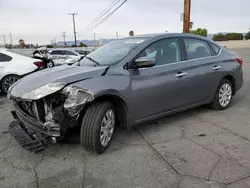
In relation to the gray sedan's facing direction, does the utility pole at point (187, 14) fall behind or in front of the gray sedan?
behind

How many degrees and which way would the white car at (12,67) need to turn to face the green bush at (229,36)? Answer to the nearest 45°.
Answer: approximately 135° to its right

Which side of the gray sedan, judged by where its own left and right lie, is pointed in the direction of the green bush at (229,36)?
back

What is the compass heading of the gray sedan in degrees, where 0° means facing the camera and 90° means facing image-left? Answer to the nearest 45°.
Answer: approximately 45°

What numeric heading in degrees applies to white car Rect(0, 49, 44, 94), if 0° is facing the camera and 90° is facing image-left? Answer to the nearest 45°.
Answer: approximately 90°
